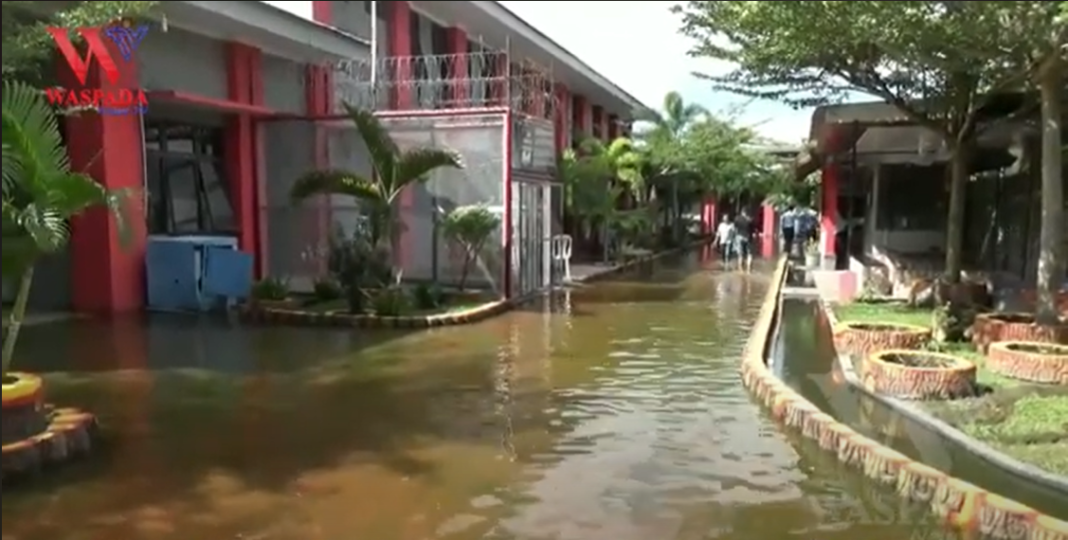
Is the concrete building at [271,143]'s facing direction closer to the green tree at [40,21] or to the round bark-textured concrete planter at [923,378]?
the round bark-textured concrete planter

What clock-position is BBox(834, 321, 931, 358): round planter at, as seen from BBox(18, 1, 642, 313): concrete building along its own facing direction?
The round planter is roughly at 12 o'clock from the concrete building.

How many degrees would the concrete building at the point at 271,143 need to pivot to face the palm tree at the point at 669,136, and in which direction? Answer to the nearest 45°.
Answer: approximately 90° to its left

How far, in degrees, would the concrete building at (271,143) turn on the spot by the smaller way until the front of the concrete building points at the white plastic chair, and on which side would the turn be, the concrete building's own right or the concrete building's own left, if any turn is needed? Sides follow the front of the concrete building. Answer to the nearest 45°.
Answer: approximately 45° to the concrete building's own left

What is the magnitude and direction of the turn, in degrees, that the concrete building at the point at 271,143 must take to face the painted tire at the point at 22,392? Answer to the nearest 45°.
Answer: approximately 45° to its right

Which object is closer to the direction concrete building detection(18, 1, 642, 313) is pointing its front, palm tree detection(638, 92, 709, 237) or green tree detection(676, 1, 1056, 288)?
the green tree

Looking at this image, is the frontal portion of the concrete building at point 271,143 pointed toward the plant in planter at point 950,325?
yes

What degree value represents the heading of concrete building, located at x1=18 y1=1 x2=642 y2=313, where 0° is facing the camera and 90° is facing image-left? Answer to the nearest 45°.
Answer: approximately 315°
